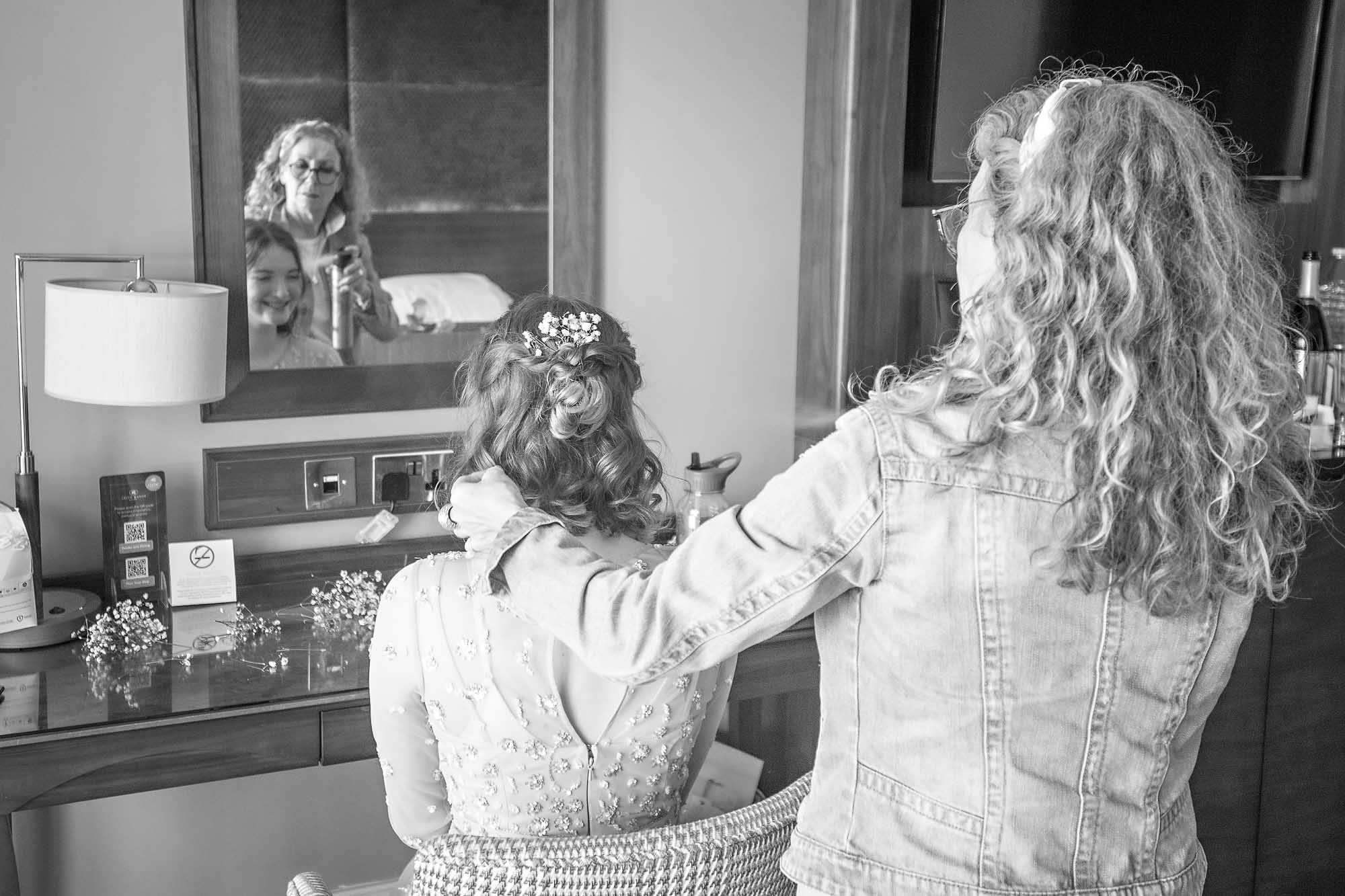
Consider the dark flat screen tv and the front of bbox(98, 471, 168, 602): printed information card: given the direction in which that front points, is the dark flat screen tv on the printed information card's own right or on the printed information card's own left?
on the printed information card's own left

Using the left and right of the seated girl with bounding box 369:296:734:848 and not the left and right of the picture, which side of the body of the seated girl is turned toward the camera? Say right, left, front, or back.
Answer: back

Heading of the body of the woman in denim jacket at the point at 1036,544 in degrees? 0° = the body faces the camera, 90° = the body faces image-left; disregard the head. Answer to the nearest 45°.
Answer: approximately 135°

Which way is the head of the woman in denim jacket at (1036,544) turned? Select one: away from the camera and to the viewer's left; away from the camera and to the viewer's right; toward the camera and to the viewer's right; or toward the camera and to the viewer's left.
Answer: away from the camera and to the viewer's left

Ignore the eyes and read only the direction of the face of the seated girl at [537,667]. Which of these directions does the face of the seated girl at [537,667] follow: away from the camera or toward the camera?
away from the camera

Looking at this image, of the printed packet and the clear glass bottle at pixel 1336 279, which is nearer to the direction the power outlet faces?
the printed packet
